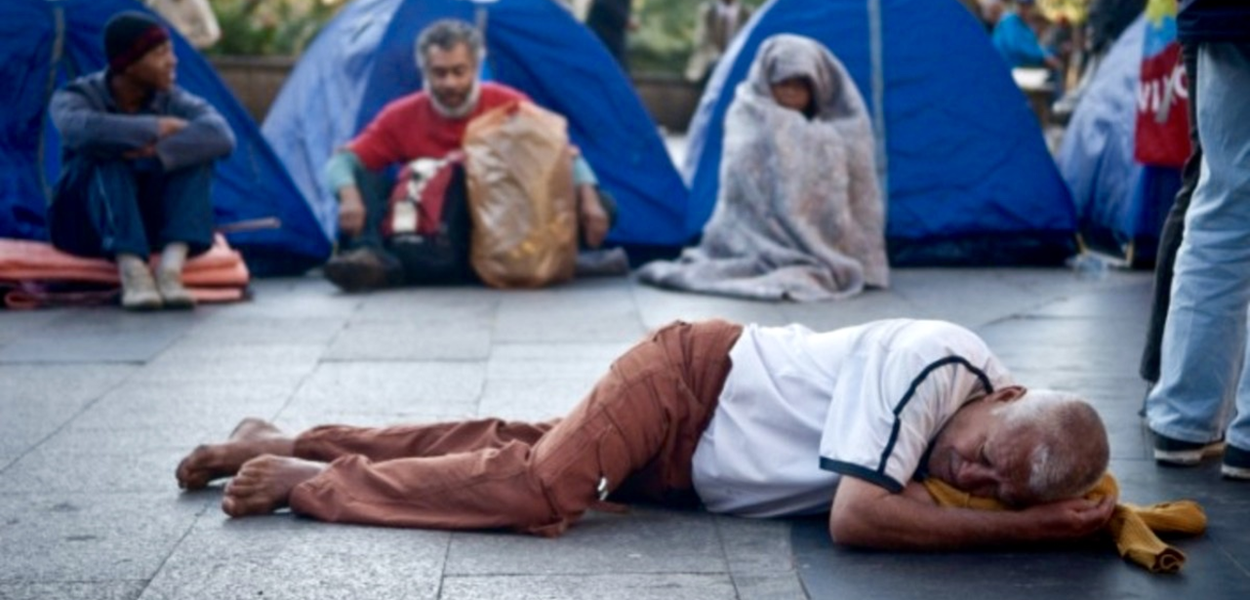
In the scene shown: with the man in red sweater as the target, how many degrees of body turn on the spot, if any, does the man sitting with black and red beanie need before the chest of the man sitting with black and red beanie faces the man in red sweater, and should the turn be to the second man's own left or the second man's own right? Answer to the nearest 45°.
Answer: approximately 90° to the second man's own left

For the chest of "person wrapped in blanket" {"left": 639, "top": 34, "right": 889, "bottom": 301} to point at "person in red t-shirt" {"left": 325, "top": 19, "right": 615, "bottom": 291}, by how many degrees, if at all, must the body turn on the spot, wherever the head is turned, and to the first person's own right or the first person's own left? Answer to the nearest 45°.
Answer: approximately 90° to the first person's own right

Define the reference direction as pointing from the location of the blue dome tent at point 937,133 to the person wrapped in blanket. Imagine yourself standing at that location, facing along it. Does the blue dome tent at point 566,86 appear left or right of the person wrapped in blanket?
right

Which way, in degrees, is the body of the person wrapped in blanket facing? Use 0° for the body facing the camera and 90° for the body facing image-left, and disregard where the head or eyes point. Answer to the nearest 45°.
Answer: approximately 0°

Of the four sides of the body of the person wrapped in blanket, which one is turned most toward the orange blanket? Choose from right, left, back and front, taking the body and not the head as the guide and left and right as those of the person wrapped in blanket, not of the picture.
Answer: right
